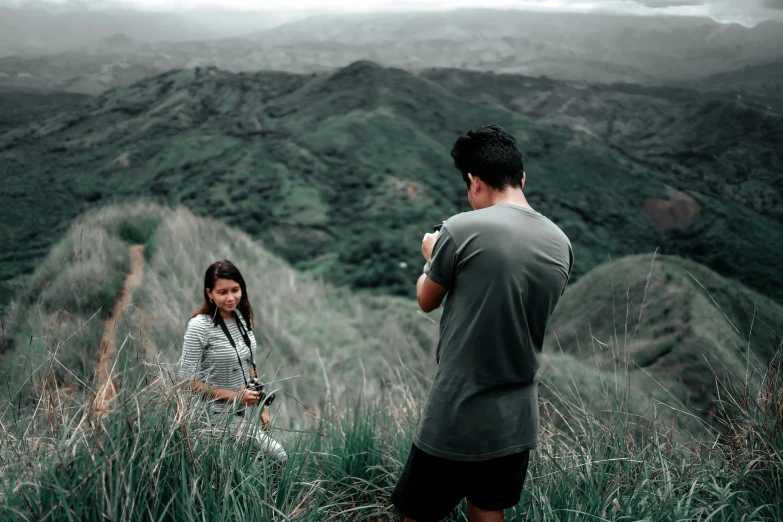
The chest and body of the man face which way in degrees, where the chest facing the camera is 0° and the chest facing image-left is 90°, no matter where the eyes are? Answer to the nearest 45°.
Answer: approximately 135°

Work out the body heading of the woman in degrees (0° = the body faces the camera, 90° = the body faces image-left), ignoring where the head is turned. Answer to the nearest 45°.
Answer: approximately 315°

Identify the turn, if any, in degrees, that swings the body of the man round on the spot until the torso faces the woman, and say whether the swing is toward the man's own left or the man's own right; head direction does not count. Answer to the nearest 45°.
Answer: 0° — they already face them

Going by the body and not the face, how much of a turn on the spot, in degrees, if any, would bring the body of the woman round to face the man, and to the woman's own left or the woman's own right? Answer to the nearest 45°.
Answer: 0° — they already face them

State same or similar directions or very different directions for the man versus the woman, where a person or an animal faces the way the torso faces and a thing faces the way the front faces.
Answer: very different directions

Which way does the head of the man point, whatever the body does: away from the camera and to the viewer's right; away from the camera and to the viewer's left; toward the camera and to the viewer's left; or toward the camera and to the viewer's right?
away from the camera and to the viewer's left
